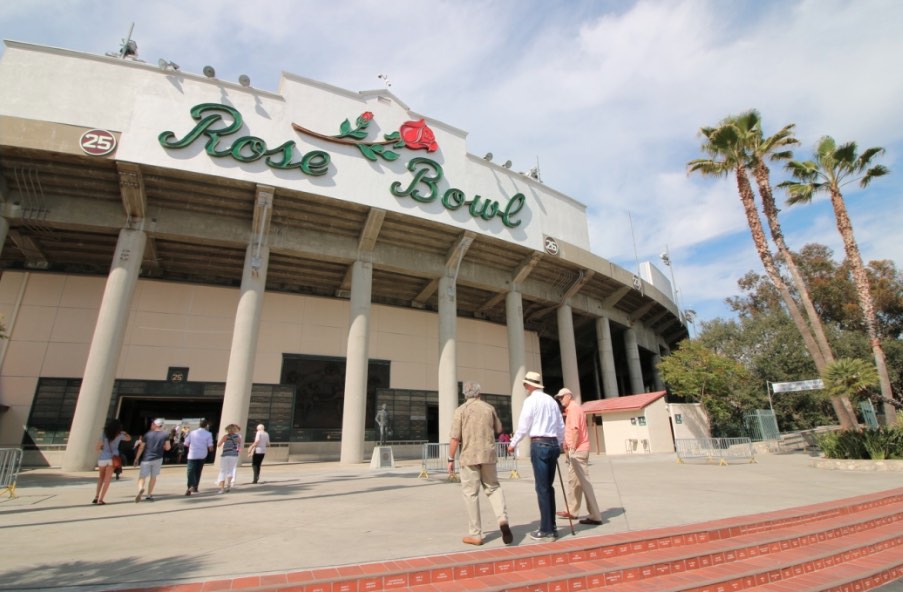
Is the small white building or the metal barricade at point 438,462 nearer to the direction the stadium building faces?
the metal barricade

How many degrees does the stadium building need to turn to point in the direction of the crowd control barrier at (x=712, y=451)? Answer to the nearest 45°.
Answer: approximately 45° to its left

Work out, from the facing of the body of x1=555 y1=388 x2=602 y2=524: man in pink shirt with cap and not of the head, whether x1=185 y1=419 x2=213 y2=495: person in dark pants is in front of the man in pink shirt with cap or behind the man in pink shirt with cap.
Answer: in front

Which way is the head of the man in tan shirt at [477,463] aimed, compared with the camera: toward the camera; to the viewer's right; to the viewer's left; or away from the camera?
away from the camera

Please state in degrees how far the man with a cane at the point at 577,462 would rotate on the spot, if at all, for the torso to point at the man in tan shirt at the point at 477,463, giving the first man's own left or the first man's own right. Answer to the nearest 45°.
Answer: approximately 45° to the first man's own left

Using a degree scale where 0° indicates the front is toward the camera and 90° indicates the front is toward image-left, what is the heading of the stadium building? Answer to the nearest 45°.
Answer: approximately 315°
